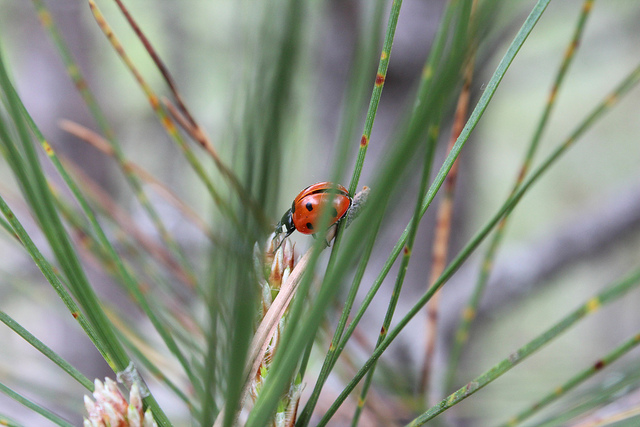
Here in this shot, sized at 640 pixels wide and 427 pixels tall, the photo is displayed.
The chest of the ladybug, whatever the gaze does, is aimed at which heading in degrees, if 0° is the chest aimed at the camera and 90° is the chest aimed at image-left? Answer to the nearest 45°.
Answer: approximately 90°
